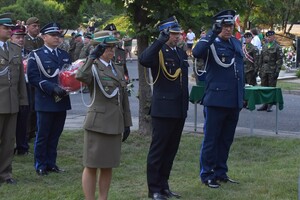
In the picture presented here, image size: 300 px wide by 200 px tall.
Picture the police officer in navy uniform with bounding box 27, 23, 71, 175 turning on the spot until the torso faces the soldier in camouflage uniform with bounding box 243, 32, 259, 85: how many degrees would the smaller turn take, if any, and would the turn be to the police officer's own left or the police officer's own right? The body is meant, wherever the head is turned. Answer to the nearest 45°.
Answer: approximately 90° to the police officer's own left

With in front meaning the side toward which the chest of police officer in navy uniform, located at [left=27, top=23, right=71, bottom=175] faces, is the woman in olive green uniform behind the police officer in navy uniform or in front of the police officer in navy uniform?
in front

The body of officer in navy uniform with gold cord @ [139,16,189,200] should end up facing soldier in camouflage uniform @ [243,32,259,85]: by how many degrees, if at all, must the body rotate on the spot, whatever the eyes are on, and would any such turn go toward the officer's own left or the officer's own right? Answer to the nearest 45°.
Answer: approximately 135° to the officer's own left

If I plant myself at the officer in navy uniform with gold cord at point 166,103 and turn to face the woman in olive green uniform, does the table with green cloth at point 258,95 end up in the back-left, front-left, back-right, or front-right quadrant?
back-right

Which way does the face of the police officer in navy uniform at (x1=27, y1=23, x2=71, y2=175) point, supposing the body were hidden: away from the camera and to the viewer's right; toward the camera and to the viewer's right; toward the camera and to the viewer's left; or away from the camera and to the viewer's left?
toward the camera and to the viewer's right

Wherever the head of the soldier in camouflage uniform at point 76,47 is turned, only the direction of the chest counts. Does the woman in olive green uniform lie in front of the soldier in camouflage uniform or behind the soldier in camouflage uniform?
in front
